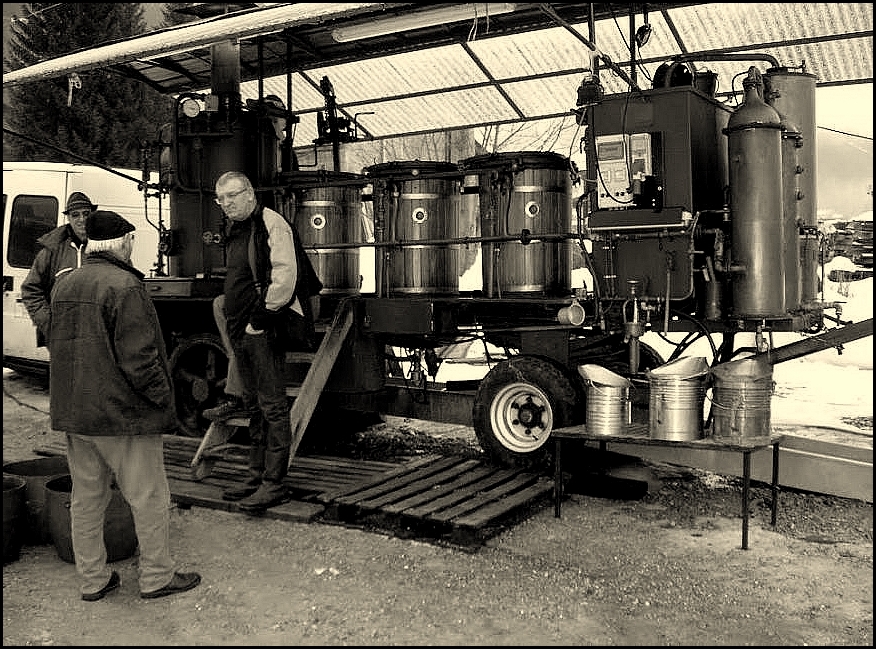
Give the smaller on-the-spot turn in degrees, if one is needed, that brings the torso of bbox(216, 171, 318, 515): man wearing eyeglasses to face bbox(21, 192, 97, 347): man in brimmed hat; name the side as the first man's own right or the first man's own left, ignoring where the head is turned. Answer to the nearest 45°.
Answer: approximately 90° to the first man's own right

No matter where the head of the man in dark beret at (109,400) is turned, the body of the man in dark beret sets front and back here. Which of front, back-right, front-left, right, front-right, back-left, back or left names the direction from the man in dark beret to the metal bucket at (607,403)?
front-right

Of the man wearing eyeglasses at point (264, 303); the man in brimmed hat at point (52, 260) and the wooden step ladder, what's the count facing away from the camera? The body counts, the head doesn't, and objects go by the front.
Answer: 0

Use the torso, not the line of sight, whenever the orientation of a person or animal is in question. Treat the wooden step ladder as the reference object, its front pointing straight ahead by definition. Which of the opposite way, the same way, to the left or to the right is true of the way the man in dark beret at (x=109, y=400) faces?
the opposite way

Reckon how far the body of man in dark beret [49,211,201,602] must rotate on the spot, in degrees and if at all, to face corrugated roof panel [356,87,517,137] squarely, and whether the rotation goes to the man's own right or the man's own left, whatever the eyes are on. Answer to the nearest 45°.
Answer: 0° — they already face it

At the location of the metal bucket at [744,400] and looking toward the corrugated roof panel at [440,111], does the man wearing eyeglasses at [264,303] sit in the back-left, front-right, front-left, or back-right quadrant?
front-left

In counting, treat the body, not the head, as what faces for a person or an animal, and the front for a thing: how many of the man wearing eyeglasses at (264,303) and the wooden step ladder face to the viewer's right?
0

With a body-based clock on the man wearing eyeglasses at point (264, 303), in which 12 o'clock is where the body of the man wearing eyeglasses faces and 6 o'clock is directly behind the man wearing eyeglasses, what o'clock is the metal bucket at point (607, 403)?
The metal bucket is roughly at 8 o'clock from the man wearing eyeglasses.

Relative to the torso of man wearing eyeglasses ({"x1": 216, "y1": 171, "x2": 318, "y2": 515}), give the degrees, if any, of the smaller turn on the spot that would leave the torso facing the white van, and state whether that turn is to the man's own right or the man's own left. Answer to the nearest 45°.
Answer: approximately 90° to the man's own right

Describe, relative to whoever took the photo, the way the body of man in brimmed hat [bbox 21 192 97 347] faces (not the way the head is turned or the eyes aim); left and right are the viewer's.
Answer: facing the viewer and to the right of the viewer

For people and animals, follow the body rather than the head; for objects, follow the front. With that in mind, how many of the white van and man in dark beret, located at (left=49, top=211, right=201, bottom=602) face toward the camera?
0
